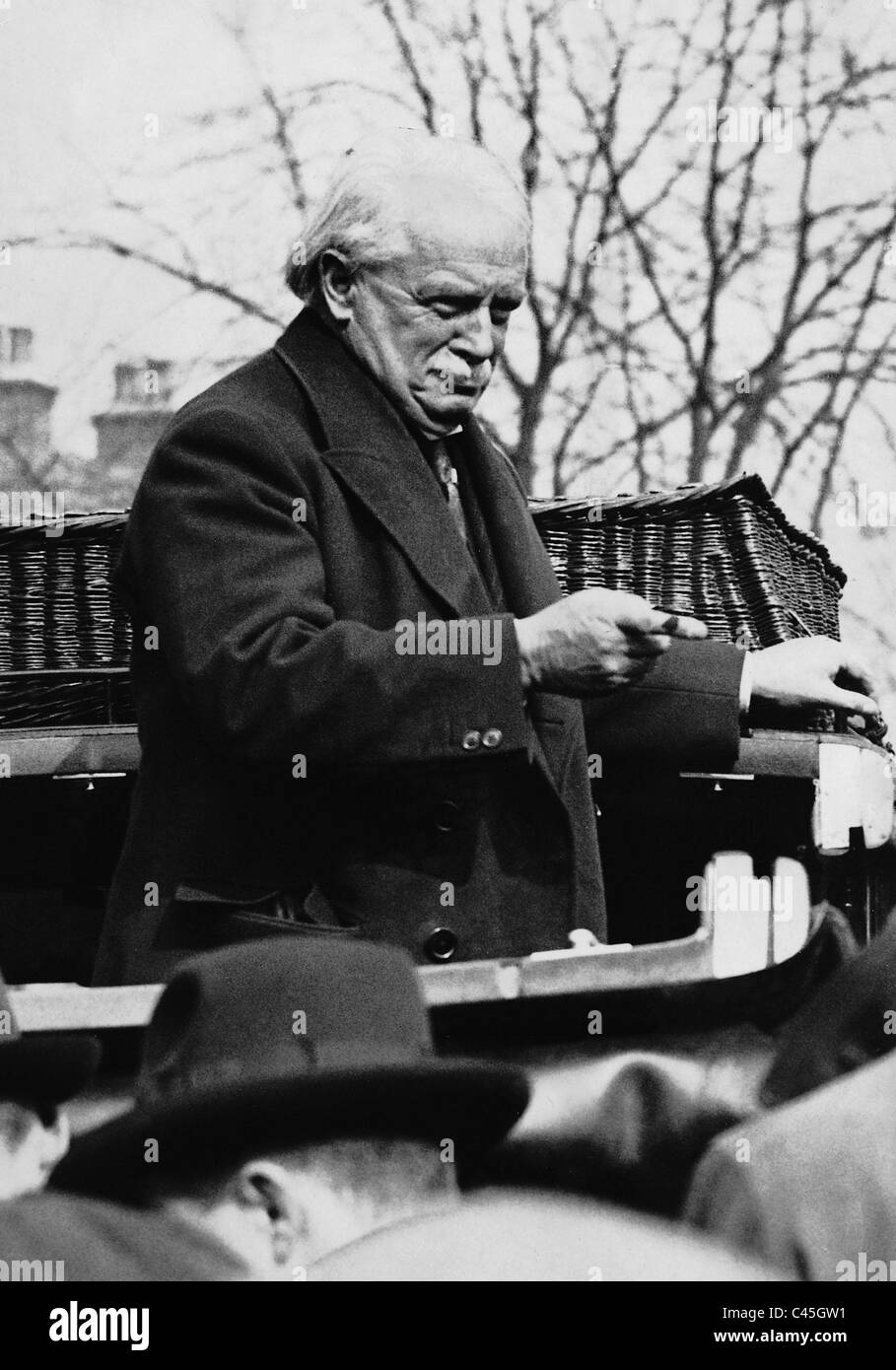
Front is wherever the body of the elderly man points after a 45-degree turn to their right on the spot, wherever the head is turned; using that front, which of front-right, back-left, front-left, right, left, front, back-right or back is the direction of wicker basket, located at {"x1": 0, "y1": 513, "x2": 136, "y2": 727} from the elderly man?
back-right

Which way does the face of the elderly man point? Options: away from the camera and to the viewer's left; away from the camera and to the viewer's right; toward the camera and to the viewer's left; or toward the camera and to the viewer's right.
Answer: toward the camera and to the viewer's right

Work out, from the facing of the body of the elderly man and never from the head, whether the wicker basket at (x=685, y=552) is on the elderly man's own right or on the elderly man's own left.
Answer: on the elderly man's own left
